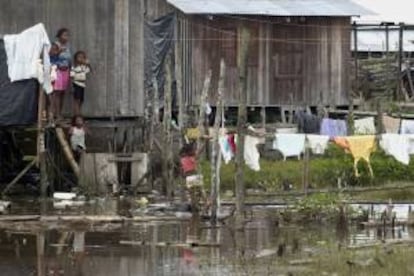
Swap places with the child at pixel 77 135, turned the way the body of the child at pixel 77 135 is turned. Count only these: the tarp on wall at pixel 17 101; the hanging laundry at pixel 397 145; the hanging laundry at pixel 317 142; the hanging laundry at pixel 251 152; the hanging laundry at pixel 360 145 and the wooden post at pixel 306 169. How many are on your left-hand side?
5

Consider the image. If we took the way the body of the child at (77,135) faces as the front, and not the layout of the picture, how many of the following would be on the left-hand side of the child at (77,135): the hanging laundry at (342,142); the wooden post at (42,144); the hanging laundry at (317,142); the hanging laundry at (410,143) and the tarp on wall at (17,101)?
3

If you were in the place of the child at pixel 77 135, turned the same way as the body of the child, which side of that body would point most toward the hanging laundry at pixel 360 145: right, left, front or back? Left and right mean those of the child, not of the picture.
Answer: left

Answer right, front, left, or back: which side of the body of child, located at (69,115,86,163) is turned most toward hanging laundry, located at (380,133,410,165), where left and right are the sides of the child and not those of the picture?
left

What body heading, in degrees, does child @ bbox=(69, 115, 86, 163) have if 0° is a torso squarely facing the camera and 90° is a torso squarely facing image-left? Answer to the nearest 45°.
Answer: approximately 0°

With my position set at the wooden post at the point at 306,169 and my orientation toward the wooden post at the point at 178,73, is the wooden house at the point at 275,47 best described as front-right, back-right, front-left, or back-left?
front-right

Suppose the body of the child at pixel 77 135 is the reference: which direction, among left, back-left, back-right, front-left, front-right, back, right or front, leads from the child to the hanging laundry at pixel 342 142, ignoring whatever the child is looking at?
left

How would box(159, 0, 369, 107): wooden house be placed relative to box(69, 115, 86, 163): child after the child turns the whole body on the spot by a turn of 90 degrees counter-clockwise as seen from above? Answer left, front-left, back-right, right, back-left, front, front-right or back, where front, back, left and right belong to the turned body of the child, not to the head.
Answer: front-left

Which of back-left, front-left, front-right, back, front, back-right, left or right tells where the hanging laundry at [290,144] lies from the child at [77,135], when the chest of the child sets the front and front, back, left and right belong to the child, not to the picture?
left

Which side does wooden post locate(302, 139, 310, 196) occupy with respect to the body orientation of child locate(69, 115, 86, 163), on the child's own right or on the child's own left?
on the child's own left

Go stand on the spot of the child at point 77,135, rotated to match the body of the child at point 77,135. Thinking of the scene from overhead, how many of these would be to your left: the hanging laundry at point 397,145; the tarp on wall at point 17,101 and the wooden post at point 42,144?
1

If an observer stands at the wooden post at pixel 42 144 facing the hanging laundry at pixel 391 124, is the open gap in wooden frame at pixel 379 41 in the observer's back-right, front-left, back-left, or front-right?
front-left

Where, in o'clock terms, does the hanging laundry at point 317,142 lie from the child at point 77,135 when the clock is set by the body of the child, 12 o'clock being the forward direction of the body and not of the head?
The hanging laundry is roughly at 9 o'clock from the child.
